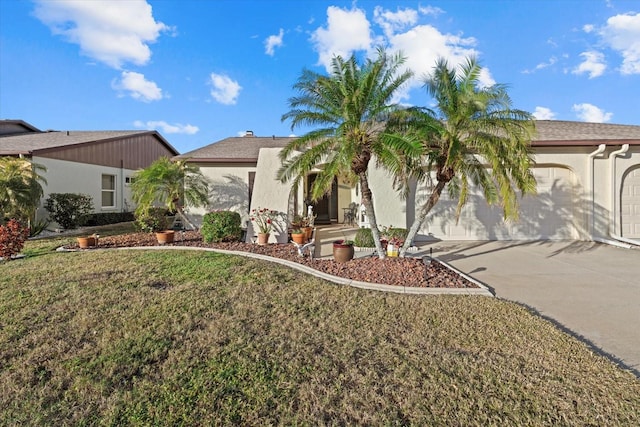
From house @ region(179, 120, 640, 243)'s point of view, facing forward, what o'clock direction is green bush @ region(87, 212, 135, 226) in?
The green bush is roughly at 3 o'clock from the house.

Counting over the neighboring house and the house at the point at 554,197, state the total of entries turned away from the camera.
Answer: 0

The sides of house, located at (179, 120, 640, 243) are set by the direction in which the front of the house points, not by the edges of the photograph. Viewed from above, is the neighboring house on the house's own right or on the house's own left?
on the house's own right

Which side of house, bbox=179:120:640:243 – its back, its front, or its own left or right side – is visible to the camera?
front

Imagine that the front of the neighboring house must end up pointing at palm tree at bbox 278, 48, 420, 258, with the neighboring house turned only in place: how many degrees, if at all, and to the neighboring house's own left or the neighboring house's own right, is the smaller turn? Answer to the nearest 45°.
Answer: approximately 45° to the neighboring house's own left

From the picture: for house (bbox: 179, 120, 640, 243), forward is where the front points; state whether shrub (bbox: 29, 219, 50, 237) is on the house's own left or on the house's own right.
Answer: on the house's own right

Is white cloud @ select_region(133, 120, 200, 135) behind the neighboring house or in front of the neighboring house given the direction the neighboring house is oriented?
behind

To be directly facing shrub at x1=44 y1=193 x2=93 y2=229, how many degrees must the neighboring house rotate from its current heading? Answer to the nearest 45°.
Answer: approximately 45° to its left

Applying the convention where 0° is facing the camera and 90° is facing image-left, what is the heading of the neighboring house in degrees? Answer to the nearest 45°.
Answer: approximately 45°

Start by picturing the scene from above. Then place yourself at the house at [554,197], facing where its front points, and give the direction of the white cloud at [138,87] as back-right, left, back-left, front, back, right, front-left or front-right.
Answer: right
